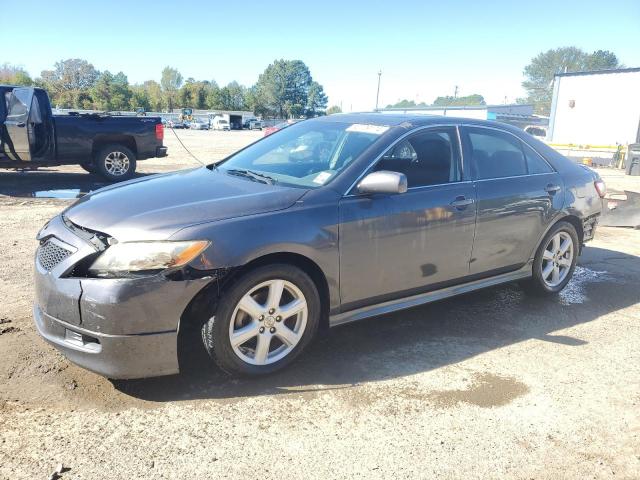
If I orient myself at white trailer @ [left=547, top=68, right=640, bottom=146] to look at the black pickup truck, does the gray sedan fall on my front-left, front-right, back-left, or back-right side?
front-left

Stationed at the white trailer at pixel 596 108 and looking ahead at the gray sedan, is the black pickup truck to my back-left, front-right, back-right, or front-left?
front-right

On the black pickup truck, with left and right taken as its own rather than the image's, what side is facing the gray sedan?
left

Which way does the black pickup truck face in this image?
to the viewer's left

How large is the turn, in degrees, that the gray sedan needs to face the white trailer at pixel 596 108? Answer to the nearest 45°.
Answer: approximately 180°

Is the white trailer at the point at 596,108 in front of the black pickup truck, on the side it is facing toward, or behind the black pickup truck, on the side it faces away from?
behind

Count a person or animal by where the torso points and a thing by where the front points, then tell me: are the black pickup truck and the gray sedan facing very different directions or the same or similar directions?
same or similar directions

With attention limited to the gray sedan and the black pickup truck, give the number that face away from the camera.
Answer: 0

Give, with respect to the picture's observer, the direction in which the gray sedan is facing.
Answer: facing the viewer and to the left of the viewer

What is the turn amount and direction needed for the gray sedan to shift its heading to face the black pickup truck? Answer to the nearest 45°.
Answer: approximately 90° to its right

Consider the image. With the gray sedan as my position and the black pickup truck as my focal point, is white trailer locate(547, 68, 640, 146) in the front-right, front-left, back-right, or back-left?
front-right
